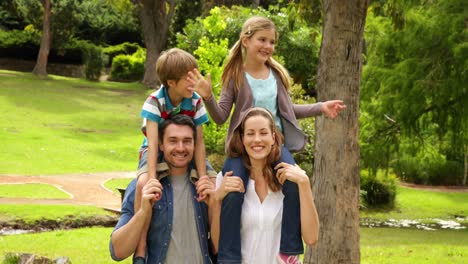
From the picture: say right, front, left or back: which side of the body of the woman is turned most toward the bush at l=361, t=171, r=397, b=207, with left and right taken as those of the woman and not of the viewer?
back

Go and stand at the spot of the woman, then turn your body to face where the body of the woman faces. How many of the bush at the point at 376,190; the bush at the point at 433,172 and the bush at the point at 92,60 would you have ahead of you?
0

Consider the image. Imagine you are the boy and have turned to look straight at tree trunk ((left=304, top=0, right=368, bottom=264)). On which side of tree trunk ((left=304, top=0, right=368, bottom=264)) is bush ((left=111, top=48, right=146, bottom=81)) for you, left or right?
left

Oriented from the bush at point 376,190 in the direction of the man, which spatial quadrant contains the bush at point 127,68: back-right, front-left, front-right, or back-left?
back-right

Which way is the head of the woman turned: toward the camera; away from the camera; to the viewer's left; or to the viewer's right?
toward the camera

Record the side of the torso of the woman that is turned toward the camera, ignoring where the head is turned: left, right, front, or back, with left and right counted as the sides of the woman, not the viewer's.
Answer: front

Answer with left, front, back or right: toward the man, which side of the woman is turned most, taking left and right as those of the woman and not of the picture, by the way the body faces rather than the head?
right

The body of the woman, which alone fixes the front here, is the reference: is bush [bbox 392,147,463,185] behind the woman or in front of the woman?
behind

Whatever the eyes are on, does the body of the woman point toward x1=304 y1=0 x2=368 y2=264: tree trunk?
no

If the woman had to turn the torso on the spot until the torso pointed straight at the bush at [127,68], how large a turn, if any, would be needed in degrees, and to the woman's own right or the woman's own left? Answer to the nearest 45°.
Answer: approximately 180°

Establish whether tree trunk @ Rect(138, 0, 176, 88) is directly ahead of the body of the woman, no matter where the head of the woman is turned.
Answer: no

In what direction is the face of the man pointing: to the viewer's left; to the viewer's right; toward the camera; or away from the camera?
toward the camera

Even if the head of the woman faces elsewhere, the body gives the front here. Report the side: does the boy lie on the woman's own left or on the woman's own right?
on the woman's own right

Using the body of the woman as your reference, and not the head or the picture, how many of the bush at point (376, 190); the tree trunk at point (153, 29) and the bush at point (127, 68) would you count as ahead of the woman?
0
